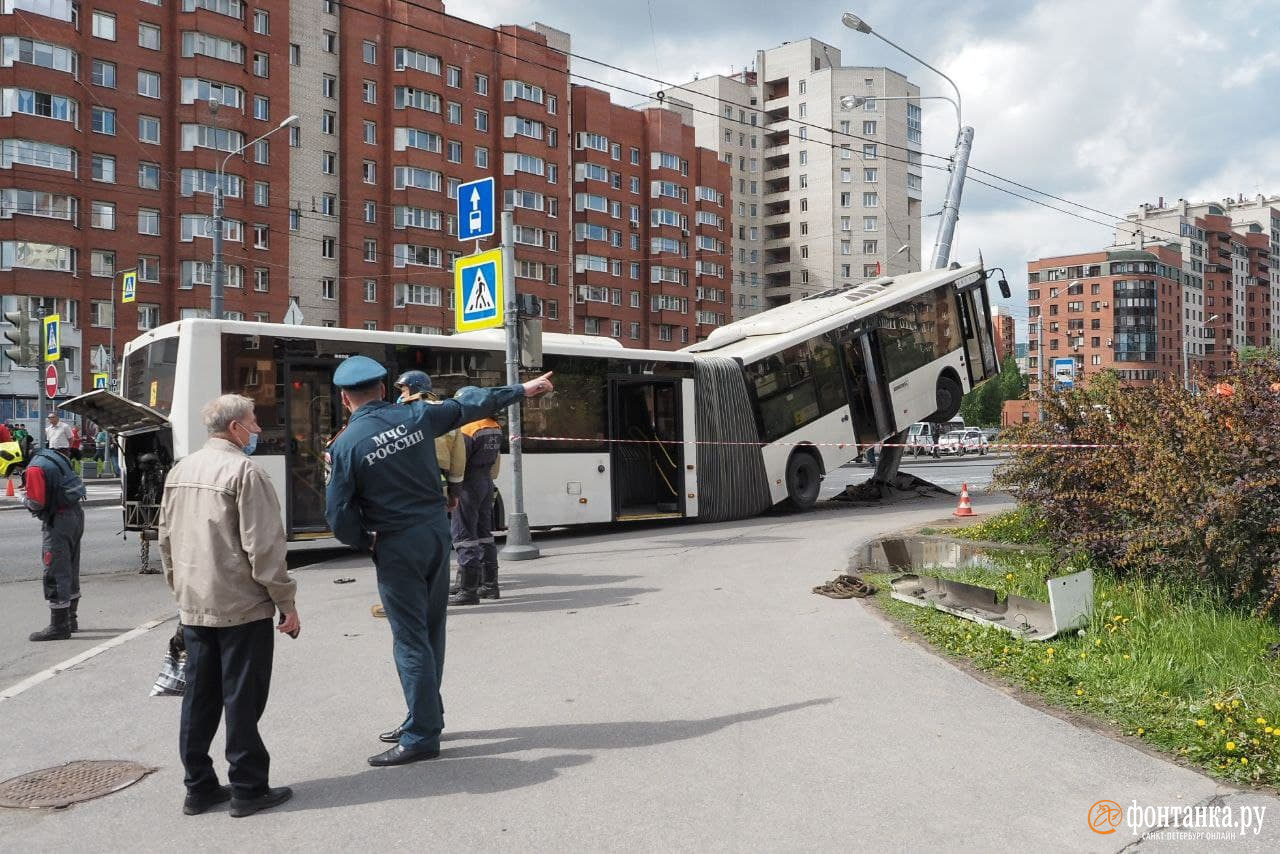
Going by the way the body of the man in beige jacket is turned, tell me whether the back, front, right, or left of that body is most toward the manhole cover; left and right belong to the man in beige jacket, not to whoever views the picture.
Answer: left

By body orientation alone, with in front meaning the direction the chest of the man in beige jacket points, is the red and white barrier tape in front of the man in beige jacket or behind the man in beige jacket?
in front

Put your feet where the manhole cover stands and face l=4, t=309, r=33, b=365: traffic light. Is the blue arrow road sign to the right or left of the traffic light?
right

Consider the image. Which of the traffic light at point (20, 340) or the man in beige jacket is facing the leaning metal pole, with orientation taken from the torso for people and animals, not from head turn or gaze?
the man in beige jacket

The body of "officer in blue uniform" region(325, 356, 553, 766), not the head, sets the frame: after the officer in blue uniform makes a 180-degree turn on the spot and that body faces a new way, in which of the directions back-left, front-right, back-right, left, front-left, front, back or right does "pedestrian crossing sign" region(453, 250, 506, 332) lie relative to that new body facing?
back-left

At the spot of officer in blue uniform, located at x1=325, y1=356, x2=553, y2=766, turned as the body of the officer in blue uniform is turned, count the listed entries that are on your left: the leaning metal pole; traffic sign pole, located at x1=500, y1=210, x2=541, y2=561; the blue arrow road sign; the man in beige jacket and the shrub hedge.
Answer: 1

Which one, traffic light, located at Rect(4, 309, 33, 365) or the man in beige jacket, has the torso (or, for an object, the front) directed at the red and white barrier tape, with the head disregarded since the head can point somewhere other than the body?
the man in beige jacket

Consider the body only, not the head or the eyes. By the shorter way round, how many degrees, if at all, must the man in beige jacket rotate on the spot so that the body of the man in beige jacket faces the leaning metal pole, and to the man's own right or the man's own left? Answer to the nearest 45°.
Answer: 0° — they already face it

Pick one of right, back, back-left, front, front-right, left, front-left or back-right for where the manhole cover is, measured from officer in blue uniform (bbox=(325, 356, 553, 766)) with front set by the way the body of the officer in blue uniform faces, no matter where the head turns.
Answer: front-left

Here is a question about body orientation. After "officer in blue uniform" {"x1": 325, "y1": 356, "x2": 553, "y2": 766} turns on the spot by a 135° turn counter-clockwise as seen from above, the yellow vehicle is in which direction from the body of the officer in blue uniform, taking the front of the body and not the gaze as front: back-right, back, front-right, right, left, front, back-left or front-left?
back-right

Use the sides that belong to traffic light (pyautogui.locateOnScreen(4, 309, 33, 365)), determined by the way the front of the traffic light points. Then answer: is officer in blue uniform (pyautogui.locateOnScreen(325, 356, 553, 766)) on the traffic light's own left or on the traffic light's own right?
on the traffic light's own left

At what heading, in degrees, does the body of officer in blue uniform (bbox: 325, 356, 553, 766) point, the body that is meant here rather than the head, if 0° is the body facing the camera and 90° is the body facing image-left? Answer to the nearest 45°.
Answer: approximately 135°

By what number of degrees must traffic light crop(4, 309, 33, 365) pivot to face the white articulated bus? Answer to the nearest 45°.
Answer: approximately 135° to its left

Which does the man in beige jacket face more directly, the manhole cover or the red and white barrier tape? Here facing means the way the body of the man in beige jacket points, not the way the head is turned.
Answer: the red and white barrier tape

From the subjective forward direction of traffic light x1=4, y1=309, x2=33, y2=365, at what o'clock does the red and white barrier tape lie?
The red and white barrier tape is roughly at 8 o'clock from the traffic light.

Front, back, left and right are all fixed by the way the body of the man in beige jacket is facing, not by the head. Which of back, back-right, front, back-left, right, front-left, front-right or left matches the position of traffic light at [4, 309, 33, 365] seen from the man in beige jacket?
front-left
